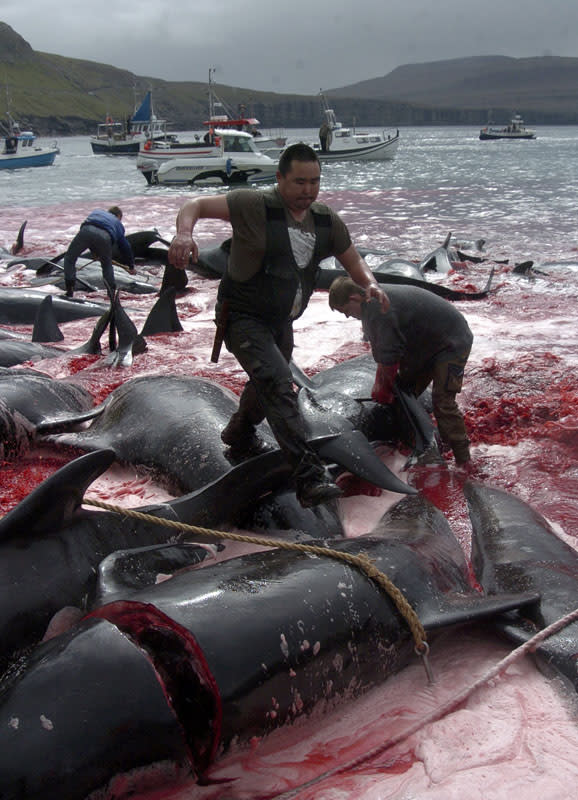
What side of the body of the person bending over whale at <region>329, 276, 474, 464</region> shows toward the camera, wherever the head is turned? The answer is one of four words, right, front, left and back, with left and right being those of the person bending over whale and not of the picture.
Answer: left

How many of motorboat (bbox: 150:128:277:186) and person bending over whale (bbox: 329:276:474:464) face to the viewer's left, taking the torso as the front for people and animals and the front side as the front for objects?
1
